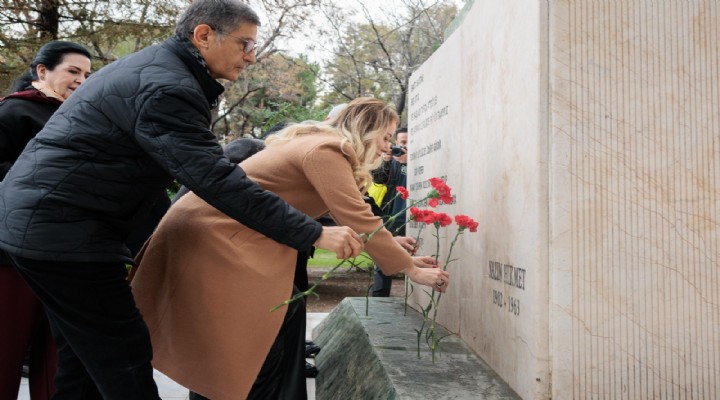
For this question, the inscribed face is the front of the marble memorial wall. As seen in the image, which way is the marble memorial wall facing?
to the viewer's left

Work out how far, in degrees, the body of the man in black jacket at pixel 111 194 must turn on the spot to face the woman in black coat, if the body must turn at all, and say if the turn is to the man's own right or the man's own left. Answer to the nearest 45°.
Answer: approximately 135° to the man's own left

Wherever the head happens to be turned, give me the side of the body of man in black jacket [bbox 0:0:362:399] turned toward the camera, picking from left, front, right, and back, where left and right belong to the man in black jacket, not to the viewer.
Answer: right

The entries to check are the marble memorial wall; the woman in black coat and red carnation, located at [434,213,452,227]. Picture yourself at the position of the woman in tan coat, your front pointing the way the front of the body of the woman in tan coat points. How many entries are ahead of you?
2

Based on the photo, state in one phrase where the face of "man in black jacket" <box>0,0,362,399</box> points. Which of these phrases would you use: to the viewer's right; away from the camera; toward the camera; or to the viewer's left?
to the viewer's right

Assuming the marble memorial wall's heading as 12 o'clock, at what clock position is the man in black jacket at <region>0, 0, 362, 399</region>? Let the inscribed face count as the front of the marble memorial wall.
The man in black jacket is roughly at 11 o'clock from the marble memorial wall.

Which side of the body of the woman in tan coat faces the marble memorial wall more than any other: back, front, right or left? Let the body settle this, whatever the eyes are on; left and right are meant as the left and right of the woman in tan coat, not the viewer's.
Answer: front

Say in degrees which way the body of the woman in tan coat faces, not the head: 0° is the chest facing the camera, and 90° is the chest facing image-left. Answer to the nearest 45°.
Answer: approximately 270°

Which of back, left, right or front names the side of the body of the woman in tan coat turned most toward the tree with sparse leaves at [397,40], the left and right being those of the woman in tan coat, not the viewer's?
left

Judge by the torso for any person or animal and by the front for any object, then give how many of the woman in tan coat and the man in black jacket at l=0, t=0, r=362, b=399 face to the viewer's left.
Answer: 0
